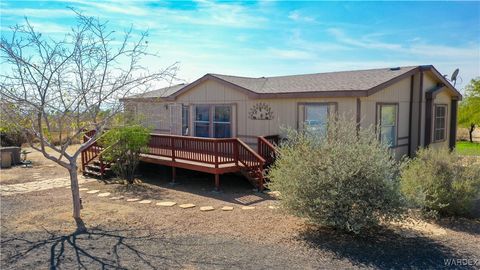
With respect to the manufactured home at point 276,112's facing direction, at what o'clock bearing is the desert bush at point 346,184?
The desert bush is roughly at 10 o'clock from the manufactured home.

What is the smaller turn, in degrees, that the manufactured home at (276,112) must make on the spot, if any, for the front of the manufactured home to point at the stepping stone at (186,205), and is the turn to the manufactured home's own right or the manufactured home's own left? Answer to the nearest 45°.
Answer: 0° — it already faces it

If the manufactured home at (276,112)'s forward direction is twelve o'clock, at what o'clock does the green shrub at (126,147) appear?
The green shrub is roughly at 1 o'clock from the manufactured home.

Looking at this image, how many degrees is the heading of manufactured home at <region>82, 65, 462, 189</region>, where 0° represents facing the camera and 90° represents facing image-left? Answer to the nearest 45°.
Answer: approximately 45°

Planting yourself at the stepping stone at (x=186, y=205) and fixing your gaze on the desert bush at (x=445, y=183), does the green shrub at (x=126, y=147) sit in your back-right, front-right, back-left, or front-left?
back-left

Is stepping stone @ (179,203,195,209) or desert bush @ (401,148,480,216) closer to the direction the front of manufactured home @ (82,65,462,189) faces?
the stepping stone
